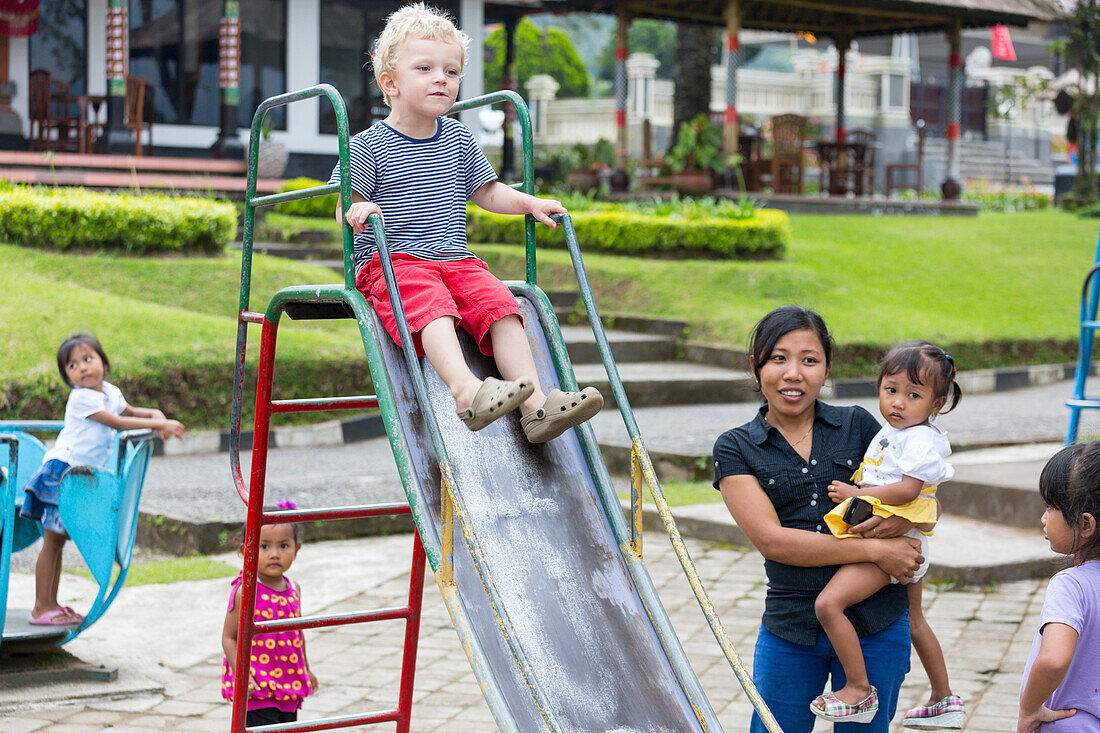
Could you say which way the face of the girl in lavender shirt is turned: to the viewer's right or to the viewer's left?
to the viewer's left

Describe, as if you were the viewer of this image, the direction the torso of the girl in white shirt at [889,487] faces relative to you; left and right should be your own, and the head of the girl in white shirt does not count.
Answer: facing the viewer and to the left of the viewer

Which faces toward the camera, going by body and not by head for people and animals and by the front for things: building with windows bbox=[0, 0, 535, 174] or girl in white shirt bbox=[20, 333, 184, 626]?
the building with windows

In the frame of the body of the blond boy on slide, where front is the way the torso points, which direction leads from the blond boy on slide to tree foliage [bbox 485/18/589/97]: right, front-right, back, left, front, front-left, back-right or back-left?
back-left

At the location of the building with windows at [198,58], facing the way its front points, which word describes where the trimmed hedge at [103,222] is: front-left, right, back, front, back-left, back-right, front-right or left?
front

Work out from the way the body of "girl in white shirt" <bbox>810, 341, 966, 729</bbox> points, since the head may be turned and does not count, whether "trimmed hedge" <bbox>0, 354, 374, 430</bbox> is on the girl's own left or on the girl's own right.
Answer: on the girl's own right

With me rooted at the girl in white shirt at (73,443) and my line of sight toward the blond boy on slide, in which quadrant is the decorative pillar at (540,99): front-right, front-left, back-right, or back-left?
back-left

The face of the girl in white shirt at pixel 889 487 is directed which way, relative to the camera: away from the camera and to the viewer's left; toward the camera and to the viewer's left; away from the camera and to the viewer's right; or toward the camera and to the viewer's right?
toward the camera and to the viewer's left

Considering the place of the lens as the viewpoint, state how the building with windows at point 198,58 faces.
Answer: facing the viewer

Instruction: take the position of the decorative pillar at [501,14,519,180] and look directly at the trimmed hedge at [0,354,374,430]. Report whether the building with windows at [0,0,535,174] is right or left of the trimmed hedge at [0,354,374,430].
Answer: right

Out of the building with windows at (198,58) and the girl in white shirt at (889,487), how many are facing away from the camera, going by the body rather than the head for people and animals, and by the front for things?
0

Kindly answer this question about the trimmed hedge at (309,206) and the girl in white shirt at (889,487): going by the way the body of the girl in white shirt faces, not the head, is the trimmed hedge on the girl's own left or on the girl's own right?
on the girl's own right

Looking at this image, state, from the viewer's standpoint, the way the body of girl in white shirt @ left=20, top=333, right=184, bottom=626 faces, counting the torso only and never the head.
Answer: to the viewer's right
